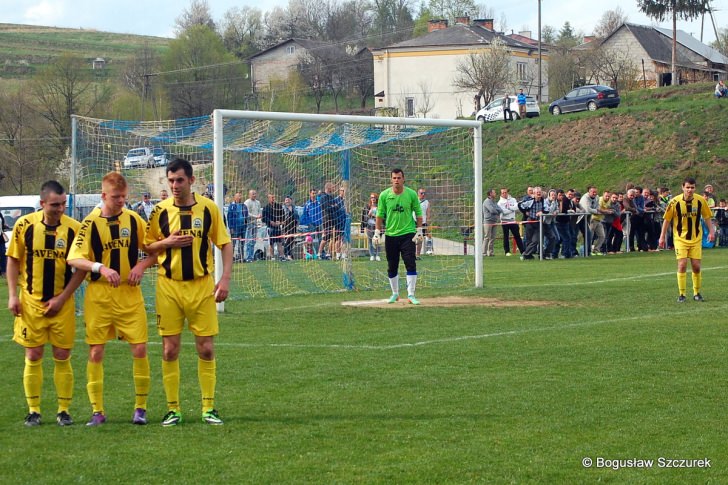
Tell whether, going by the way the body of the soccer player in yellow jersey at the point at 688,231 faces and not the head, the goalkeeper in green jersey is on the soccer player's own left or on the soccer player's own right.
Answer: on the soccer player's own right

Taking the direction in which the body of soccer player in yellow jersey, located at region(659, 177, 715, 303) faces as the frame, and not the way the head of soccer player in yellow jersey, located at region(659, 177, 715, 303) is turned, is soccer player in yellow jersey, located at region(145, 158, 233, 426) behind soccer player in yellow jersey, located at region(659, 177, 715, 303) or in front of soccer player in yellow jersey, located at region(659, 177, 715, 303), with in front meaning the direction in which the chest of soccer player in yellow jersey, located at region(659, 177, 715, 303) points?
in front

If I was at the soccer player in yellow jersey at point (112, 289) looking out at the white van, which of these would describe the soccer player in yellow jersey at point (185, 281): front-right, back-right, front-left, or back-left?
back-right

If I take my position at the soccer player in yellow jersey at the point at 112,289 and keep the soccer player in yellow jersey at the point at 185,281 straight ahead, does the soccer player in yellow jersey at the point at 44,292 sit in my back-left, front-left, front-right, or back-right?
back-left

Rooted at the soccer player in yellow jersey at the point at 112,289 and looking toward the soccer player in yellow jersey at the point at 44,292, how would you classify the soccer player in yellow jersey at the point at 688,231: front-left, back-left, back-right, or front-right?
back-right

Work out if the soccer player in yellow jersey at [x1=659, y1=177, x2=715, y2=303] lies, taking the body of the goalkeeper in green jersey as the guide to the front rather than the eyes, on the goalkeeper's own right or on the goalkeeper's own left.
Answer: on the goalkeeper's own left

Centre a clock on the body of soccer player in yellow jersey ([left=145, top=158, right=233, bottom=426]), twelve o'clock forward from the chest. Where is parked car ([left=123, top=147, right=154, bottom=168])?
The parked car is roughly at 6 o'clock from the soccer player in yellow jersey.

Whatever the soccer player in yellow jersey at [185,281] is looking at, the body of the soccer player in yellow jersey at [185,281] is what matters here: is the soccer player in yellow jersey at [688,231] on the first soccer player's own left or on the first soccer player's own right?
on the first soccer player's own left

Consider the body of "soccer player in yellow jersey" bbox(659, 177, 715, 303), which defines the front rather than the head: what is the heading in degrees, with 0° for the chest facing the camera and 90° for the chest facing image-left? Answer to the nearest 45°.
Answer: approximately 0°
